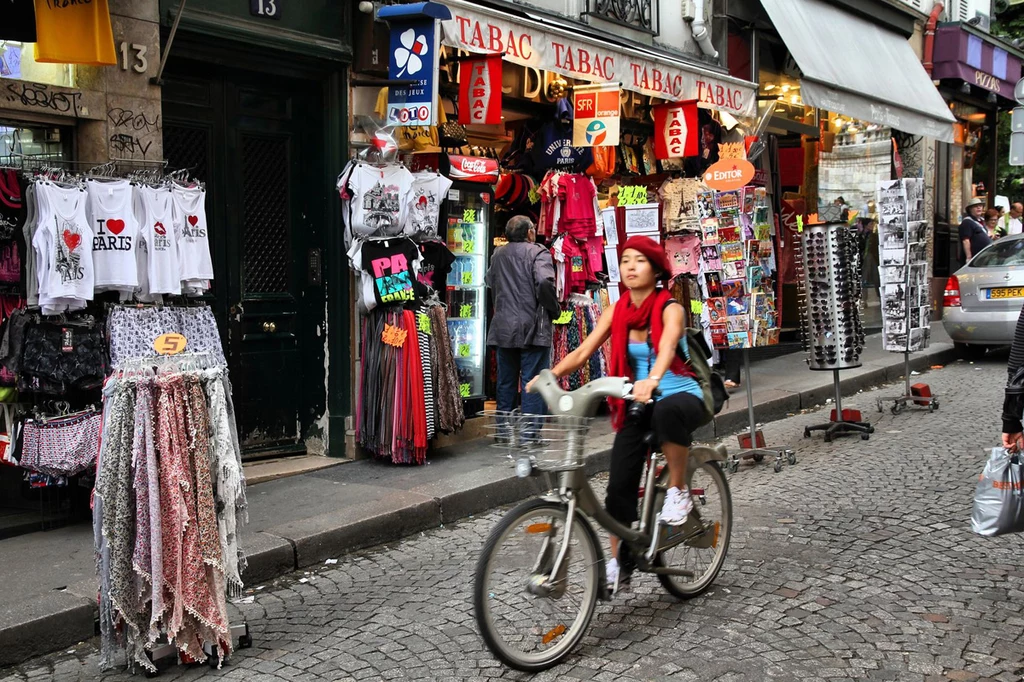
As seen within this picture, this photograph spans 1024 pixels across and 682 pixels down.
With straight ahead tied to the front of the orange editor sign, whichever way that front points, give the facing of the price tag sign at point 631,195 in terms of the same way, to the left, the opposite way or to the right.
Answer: the same way

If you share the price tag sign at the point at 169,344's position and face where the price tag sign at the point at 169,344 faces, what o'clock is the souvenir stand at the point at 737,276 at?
The souvenir stand is roughly at 8 o'clock from the price tag sign.

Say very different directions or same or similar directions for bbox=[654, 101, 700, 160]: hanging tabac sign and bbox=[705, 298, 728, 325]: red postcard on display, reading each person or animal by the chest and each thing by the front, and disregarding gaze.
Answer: same or similar directions

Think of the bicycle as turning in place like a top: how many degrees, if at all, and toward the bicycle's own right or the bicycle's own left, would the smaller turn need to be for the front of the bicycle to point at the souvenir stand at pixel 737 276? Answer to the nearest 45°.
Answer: approximately 135° to the bicycle's own right

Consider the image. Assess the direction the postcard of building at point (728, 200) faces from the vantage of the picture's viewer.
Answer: facing the viewer

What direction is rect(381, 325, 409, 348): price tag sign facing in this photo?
toward the camera

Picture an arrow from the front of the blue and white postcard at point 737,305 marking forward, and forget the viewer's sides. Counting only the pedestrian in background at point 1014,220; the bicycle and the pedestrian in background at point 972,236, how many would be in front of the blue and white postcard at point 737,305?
1

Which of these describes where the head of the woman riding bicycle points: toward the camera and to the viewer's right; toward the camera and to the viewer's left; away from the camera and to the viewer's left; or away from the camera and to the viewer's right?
toward the camera and to the viewer's left

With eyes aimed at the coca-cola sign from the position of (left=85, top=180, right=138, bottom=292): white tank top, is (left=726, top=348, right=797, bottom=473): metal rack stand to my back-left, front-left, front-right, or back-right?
front-right

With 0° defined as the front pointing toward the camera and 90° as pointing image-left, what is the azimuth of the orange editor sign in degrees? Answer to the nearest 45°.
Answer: approximately 0°

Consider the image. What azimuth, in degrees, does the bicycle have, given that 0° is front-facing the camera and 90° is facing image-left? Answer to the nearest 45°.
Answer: approximately 45°

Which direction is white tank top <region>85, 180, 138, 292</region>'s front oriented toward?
toward the camera

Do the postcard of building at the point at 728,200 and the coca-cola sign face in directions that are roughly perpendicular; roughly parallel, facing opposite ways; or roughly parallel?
roughly parallel

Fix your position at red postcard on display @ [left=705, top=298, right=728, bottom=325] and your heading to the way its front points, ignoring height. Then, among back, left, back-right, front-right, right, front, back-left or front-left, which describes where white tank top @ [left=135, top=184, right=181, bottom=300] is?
front-right

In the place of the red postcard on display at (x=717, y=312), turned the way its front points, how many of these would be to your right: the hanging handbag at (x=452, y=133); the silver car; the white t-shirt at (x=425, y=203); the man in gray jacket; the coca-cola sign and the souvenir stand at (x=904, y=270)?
4

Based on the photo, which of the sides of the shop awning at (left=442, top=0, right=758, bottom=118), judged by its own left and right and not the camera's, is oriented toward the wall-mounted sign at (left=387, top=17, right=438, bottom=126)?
right

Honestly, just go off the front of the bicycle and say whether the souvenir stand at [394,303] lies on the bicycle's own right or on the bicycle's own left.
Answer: on the bicycle's own right

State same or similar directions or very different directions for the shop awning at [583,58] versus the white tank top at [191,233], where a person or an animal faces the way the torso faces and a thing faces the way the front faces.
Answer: same or similar directions

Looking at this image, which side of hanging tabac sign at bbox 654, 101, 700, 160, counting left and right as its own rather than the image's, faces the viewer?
front

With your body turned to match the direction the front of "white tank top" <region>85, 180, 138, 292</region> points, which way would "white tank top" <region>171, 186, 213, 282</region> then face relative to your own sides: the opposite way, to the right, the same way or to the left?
the same way

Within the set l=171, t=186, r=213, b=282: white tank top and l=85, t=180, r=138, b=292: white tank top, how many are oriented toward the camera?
2

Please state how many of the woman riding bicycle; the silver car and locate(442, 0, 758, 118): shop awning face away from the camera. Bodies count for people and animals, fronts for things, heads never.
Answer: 1
